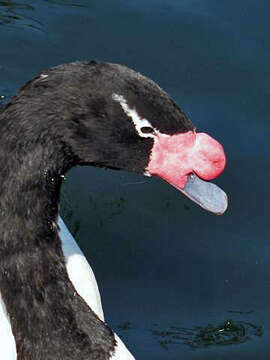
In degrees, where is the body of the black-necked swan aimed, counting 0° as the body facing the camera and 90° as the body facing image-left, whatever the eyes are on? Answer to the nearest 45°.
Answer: approximately 270°
